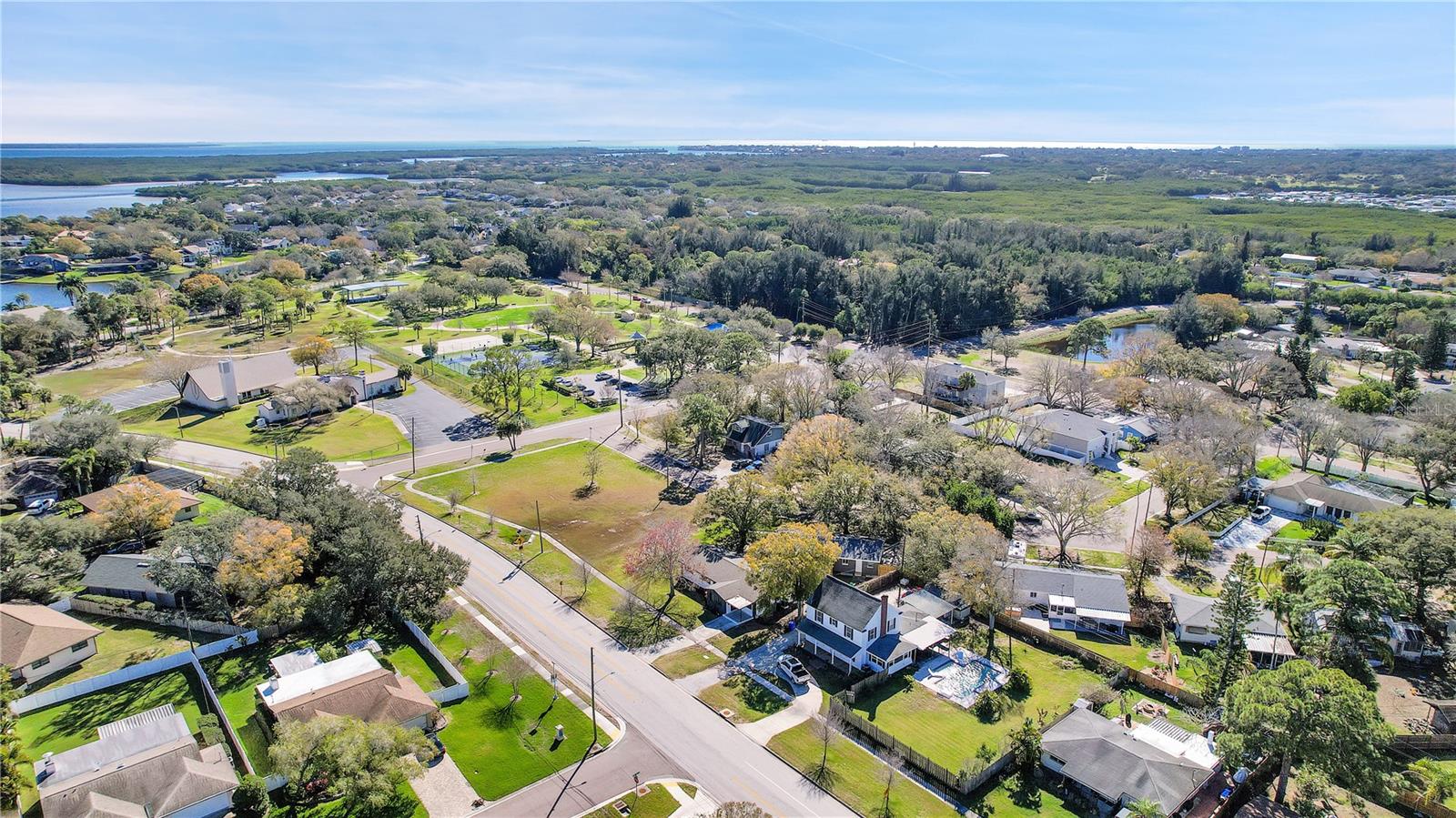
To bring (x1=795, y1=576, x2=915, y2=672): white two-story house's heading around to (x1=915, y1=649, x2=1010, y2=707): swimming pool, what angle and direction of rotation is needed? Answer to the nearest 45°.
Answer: approximately 135° to its left

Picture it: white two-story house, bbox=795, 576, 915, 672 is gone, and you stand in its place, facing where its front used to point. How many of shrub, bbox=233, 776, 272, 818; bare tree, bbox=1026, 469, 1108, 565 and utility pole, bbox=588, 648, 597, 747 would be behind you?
1

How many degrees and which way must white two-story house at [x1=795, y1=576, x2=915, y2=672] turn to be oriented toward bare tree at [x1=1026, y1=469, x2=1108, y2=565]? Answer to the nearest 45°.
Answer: approximately 180°

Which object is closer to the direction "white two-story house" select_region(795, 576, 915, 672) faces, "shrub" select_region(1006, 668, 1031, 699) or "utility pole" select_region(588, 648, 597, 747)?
the utility pole

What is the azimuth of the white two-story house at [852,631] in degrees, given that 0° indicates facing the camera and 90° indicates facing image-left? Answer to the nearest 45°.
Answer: approximately 45°

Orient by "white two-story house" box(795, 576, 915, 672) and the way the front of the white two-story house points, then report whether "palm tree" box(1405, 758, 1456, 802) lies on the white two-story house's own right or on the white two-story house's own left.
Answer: on the white two-story house's own left

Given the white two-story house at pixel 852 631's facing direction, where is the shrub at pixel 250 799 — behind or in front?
in front

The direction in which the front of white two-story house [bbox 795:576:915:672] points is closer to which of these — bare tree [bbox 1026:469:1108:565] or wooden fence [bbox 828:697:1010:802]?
the wooden fence

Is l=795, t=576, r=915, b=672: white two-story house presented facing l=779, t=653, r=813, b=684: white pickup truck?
yes

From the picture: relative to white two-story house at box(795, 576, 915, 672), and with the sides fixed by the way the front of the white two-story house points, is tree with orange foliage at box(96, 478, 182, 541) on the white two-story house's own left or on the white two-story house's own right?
on the white two-story house's own right

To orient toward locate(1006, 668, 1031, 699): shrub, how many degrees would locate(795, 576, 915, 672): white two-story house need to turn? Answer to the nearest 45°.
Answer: approximately 135° to its left

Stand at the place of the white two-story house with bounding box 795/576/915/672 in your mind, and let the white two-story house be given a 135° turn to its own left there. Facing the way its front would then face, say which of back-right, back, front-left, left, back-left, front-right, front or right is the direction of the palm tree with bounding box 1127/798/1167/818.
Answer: front-right
